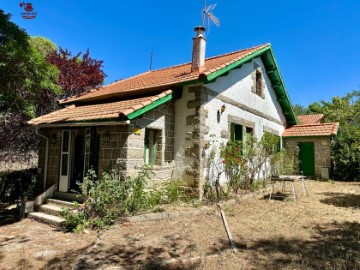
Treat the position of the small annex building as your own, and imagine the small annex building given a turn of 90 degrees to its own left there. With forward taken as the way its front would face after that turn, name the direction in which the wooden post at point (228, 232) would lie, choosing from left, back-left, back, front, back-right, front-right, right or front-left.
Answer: right

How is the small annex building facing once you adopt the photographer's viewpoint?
facing the viewer

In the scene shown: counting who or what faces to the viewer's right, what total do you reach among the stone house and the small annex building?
0

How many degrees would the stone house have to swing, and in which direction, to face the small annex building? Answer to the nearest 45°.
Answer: approximately 180°

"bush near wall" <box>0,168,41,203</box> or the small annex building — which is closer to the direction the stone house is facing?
the bush near wall

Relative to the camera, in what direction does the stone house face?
facing the viewer and to the left of the viewer

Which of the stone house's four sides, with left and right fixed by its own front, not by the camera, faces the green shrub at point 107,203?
front
